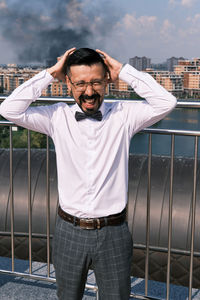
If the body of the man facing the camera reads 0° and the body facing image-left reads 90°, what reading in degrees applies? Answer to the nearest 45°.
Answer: approximately 0°
